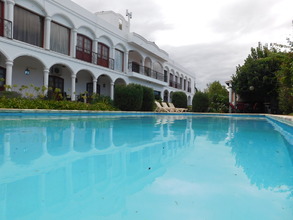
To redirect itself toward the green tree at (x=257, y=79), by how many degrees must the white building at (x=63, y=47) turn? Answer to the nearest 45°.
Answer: approximately 45° to its left

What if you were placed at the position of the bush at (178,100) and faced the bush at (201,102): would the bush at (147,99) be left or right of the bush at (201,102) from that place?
right

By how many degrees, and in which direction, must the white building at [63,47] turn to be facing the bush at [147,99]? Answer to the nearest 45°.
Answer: approximately 45° to its left

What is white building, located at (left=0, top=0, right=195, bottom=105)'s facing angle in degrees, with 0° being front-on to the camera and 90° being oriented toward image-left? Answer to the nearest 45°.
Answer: approximately 315°

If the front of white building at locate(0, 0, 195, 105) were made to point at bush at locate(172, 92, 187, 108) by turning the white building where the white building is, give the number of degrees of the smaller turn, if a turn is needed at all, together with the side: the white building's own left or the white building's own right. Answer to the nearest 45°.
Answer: approximately 90° to the white building's own left

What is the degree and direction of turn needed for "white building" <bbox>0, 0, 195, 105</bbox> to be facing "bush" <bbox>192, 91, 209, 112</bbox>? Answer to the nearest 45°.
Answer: approximately 45° to its left
